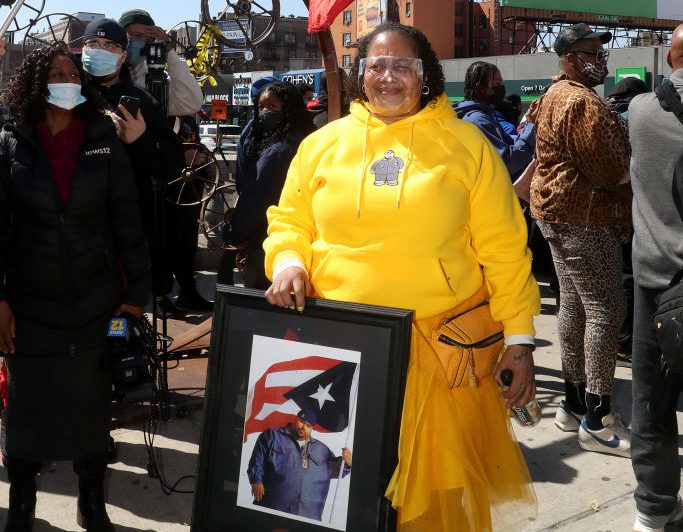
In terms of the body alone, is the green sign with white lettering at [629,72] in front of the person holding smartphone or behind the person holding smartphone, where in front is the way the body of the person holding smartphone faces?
behind

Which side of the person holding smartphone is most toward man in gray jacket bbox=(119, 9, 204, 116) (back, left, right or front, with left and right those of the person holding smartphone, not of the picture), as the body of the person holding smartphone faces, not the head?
back

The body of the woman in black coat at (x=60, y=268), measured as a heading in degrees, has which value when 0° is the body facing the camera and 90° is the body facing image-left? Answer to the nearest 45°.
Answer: approximately 0°

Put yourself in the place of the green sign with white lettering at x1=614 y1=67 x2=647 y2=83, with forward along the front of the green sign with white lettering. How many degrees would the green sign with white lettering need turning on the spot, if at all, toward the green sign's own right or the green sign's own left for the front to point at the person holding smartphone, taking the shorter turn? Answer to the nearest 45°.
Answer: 0° — it already faces them

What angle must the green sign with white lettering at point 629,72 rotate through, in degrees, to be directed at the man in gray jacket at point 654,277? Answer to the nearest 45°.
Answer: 0° — it already faces them
